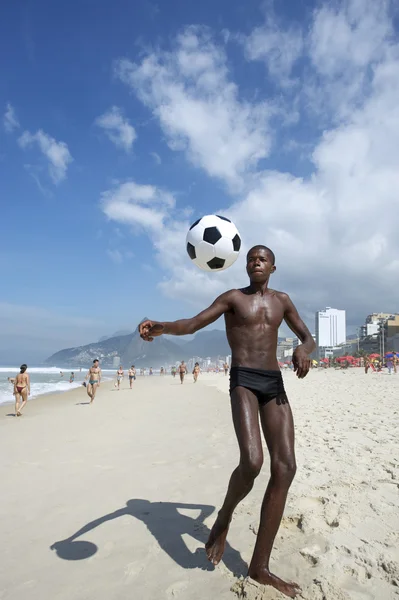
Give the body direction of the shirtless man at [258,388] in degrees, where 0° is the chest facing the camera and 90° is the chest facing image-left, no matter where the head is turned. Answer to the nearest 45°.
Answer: approximately 0°
